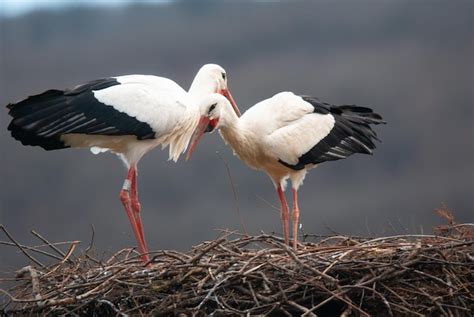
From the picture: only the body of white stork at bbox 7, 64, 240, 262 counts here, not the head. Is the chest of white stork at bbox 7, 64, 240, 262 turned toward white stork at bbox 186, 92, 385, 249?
yes

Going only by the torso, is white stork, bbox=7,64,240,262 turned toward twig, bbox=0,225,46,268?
no

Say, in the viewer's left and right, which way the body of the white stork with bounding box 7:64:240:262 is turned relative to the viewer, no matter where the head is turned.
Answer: facing to the right of the viewer
